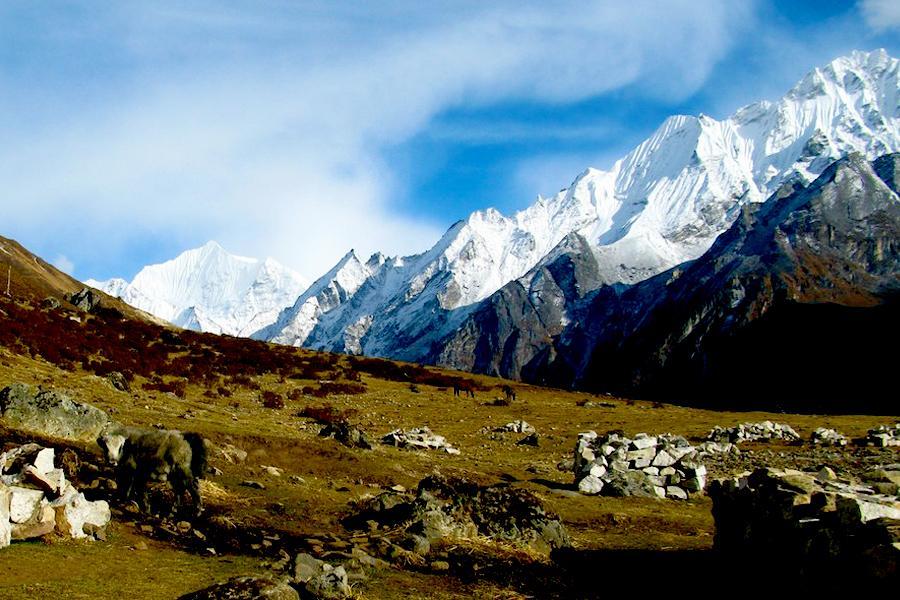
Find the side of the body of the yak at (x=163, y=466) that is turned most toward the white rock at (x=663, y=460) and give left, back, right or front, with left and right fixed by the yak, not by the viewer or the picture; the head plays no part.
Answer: back

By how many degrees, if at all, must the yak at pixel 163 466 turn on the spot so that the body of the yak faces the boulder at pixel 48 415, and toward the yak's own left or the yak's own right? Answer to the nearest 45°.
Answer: approximately 45° to the yak's own right

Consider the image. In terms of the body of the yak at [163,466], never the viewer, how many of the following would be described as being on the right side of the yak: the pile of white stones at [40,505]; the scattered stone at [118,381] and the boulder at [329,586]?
1

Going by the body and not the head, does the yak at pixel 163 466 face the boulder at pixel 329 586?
no

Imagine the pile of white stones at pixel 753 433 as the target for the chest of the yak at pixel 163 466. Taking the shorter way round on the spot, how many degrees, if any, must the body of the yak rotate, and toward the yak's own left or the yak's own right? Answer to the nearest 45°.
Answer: approximately 135° to the yak's own right

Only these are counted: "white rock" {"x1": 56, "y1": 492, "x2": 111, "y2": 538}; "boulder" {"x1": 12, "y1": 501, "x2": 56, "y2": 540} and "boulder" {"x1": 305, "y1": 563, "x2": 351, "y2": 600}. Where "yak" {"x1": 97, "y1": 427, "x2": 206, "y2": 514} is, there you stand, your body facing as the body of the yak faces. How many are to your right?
0

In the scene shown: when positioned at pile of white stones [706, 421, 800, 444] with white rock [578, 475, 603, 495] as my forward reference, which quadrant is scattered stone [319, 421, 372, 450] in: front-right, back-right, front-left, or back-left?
front-right

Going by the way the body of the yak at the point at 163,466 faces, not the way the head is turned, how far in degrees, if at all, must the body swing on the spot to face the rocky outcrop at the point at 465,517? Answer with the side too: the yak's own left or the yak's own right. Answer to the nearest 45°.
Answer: approximately 180°

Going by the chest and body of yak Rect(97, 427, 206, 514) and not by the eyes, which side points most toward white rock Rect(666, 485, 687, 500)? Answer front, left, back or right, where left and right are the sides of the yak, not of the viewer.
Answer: back

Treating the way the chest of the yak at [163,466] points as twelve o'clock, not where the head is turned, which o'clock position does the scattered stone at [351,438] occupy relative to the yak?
The scattered stone is roughly at 4 o'clock from the yak.

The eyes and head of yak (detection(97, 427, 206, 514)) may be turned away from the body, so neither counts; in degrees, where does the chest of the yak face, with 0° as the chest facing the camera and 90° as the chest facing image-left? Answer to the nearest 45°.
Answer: approximately 90°

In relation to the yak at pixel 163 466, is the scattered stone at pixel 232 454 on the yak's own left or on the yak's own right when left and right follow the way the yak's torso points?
on the yak's own right

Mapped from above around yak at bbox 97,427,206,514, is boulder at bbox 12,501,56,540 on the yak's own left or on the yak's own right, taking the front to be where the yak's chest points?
on the yak's own left

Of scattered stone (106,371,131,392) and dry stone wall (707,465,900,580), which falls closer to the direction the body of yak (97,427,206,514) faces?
the scattered stone

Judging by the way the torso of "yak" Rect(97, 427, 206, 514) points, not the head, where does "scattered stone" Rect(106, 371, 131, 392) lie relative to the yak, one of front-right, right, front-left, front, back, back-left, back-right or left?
right

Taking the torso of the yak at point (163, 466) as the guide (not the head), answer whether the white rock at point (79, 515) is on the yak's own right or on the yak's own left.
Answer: on the yak's own left
